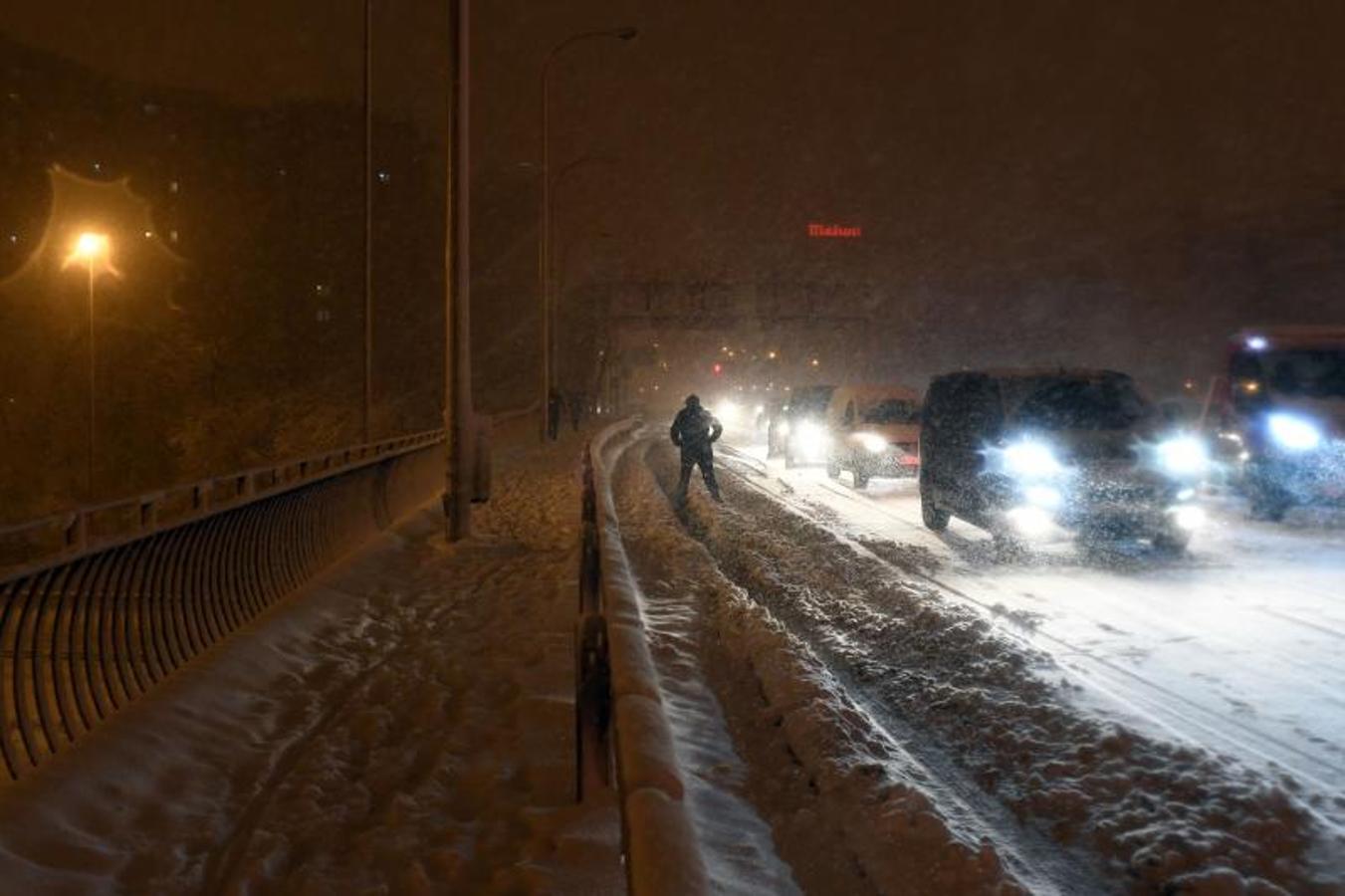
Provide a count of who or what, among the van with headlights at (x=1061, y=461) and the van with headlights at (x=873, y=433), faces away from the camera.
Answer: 0

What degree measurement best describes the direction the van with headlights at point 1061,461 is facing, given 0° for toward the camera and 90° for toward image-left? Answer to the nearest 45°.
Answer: approximately 315°

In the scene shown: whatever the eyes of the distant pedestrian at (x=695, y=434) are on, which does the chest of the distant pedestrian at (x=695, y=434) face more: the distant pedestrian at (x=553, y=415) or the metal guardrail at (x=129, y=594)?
the distant pedestrian

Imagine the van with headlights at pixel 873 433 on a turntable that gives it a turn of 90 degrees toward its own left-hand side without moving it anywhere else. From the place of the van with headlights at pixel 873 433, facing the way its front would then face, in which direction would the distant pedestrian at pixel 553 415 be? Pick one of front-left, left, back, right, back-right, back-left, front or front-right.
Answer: left

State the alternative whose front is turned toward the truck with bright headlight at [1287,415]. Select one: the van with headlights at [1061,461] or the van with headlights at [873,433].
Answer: the van with headlights at [873,433]

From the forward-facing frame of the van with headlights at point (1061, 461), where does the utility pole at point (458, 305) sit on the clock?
The utility pole is roughly at 4 o'clock from the van with headlights.

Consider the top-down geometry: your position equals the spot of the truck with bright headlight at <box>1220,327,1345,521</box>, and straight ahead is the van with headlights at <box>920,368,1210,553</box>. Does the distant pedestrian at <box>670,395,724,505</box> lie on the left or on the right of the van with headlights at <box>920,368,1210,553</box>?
right

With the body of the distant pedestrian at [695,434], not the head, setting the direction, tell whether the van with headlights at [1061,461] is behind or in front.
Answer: behind

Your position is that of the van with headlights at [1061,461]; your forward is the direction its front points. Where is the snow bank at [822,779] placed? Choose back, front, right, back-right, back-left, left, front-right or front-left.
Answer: front-right

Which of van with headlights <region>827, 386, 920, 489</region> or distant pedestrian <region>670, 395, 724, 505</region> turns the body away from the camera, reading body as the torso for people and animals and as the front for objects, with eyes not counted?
the distant pedestrian

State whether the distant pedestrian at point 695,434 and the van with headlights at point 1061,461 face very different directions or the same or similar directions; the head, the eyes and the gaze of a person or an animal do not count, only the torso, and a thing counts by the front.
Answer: very different directions

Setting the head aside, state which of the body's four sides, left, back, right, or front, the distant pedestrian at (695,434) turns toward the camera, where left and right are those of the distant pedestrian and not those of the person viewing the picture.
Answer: back

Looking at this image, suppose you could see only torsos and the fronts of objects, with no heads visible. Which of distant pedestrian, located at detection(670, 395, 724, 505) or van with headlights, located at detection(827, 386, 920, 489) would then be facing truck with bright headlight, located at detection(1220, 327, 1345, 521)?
van with headlights, located at detection(827, 386, 920, 489)

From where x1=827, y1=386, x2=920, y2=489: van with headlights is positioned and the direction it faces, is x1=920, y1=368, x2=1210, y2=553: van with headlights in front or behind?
in front

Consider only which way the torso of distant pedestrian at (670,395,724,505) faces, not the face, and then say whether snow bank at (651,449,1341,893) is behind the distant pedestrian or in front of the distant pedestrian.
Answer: behind

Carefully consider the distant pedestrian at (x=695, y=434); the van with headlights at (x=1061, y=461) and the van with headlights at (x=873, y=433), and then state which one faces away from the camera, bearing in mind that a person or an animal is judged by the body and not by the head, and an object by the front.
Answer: the distant pedestrian

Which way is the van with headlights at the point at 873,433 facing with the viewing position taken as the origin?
facing the viewer and to the right of the viewer
